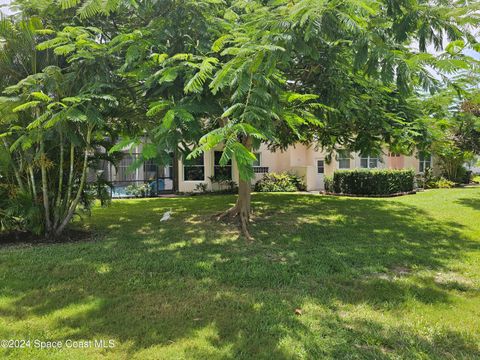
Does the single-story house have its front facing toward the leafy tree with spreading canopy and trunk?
yes

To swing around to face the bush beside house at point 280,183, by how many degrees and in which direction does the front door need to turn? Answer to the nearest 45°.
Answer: approximately 45° to its right

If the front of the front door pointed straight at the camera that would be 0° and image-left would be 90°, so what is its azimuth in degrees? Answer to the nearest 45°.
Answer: approximately 0°

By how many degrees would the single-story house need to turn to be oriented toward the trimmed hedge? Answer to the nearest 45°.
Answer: approximately 90° to its left

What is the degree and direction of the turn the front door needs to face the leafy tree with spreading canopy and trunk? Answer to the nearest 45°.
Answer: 0° — it already faces it

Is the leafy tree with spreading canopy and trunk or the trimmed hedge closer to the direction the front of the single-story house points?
the leafy tree with spreading canopy and trunk

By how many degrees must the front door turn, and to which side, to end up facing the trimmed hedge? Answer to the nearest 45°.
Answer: approximately 45° to its left

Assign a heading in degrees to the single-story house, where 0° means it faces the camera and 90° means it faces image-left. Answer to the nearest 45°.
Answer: approximately 0°
